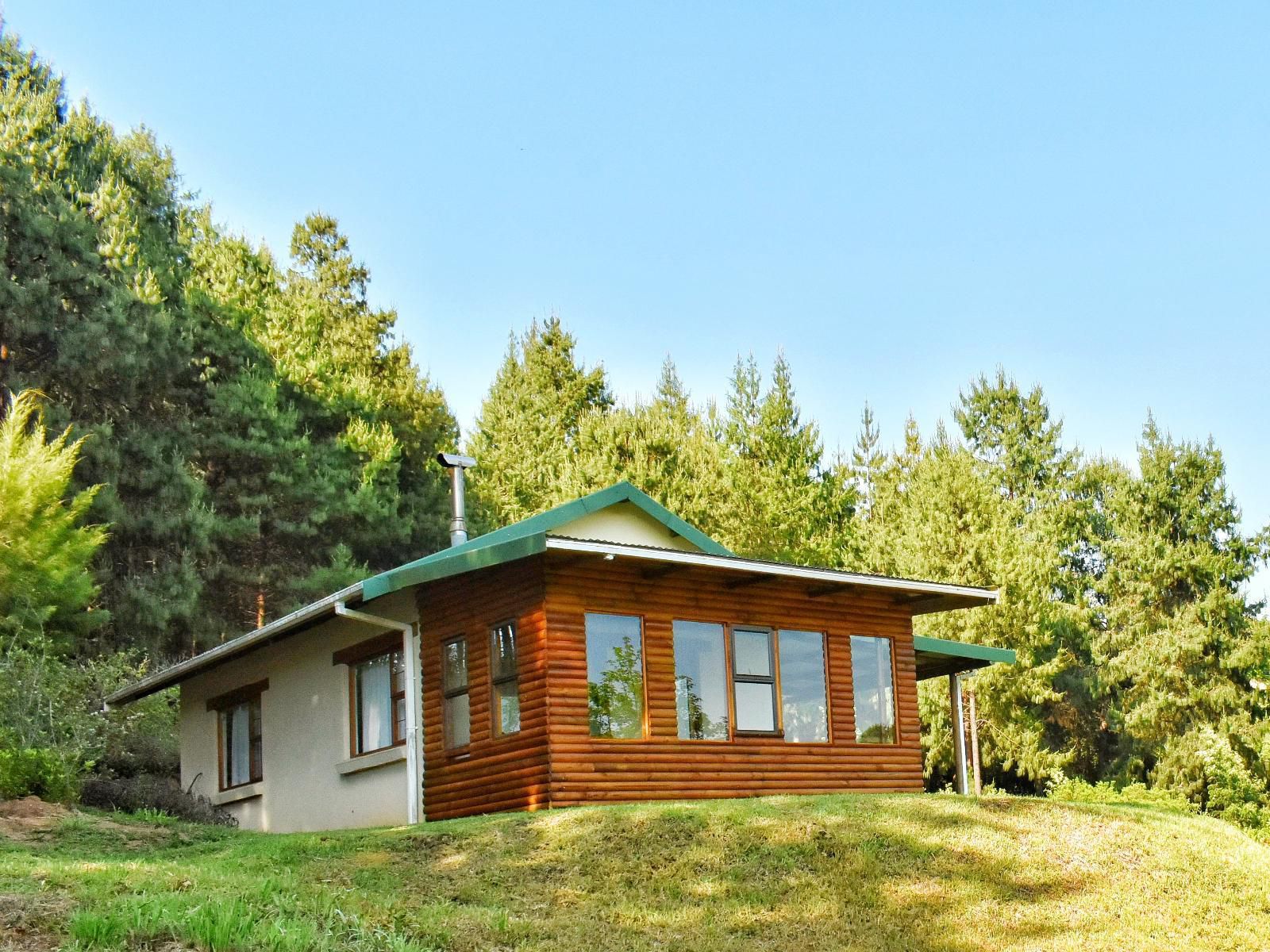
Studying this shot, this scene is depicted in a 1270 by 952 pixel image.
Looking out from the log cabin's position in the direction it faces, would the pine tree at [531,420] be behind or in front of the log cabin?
behind

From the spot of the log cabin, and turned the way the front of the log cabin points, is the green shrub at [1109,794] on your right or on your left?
on your left

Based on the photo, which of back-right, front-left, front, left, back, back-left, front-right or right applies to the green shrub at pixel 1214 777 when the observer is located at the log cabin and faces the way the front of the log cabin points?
left

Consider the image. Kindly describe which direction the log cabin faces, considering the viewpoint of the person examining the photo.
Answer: facing the viewer and to the right of the viewer

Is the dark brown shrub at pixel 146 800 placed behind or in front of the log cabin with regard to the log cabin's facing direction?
behind

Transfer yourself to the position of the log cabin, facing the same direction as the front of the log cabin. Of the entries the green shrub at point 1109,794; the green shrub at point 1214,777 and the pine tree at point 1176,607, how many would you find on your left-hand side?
3

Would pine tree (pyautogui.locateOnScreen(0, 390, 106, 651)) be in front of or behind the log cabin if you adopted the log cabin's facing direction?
behind

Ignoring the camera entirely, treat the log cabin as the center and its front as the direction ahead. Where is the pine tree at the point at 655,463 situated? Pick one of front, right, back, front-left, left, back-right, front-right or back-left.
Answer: back-left

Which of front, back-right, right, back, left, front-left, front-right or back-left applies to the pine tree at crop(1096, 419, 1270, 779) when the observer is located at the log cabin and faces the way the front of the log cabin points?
left
